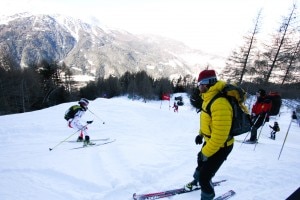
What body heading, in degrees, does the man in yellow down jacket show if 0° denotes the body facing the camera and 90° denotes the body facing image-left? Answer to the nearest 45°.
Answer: approximately 90°

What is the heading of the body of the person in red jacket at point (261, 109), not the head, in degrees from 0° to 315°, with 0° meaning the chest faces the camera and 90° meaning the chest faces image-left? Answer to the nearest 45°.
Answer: approximately 45°

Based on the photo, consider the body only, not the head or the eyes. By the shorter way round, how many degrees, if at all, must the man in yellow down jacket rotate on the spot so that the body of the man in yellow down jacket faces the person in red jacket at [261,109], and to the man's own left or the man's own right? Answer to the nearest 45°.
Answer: approximately 90° to the man's own right

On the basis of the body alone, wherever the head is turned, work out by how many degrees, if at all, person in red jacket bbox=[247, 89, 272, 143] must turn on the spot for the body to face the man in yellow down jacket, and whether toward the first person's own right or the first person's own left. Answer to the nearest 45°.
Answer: approximately 45° to the first person's own left
